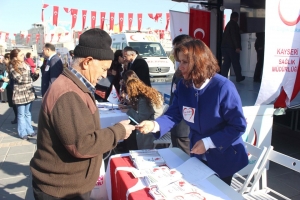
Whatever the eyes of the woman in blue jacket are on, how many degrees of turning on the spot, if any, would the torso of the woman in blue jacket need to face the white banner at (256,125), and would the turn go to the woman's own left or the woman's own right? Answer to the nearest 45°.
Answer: approximately 135° to the woman's own right

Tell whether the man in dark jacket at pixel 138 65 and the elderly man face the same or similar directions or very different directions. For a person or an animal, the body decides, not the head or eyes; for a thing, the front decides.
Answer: very different directions

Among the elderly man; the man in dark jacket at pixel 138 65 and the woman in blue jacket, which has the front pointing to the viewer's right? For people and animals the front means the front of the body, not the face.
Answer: the elderly man

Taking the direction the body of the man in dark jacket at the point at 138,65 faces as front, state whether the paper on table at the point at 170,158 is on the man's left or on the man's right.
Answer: on the man's left

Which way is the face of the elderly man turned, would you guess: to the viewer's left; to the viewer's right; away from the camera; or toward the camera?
to the viewer's right

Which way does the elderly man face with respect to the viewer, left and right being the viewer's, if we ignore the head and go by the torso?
facing to the right of the viewer

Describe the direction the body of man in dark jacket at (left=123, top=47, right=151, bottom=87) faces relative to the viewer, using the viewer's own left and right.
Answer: facing to the left of the viewer
